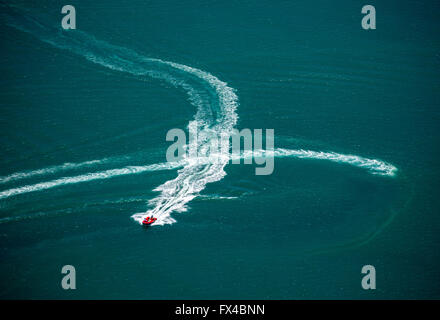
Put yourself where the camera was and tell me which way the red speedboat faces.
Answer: facing the viewer and to the left of the viewer
